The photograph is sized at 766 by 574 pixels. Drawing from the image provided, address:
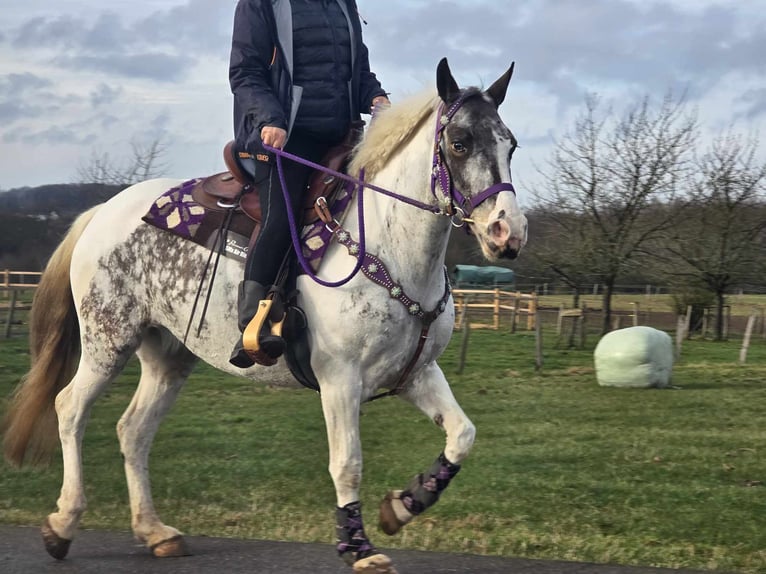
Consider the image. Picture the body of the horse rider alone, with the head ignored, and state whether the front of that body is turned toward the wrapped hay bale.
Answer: no

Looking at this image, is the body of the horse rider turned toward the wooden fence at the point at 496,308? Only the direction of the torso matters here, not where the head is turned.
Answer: no

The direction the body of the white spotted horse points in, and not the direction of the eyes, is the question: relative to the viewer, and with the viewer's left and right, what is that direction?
facing the viewer and to the right of the viewer

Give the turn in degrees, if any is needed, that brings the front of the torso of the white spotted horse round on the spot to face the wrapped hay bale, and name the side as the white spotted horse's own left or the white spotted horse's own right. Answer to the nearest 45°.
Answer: approximately 90° to the white spotted horse's own left

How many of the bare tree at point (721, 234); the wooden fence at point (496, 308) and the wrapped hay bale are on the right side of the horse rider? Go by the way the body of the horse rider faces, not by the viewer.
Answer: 0

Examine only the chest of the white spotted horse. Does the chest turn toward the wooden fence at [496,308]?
no
